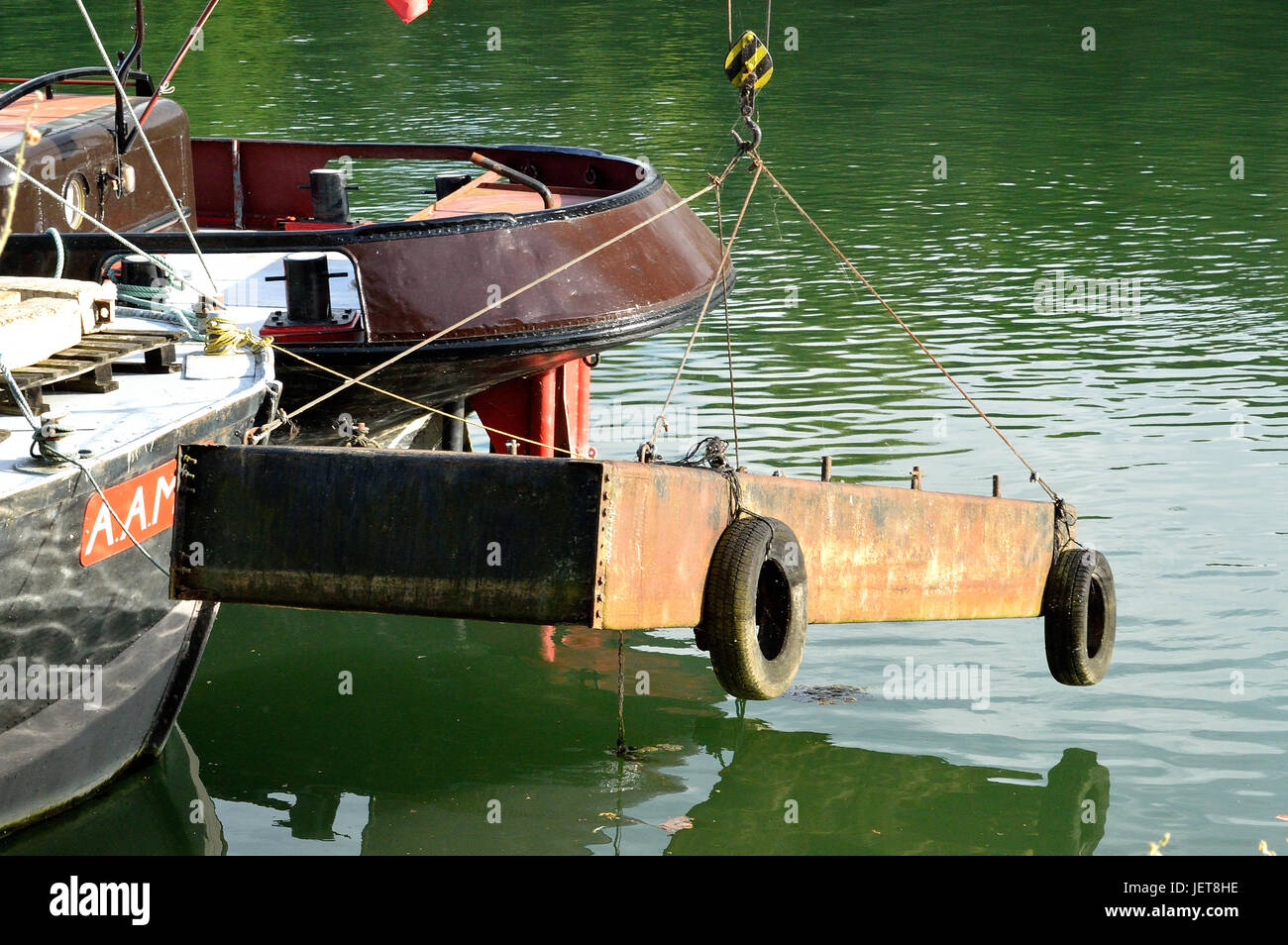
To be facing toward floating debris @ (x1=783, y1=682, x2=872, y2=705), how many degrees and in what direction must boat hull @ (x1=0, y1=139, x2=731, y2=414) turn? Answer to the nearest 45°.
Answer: approximately 135° to its left

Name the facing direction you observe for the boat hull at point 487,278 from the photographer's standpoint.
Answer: facing to the left of the viewer

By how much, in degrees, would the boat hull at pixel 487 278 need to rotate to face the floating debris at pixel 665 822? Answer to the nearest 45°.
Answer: approximately 90° to its left

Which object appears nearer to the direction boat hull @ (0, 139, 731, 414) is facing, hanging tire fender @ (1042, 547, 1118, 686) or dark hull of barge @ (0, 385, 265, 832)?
the dark hull of barge

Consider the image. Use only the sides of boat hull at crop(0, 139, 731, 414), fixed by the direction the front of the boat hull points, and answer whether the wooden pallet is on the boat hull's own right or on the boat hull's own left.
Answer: on the boat hull's own left
